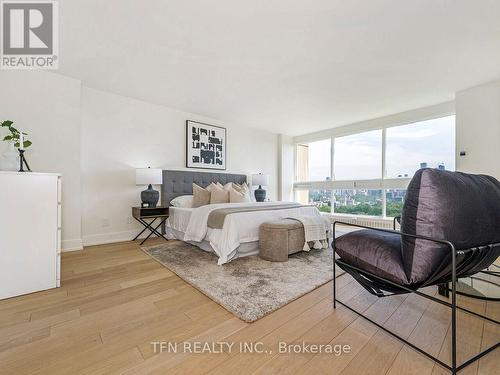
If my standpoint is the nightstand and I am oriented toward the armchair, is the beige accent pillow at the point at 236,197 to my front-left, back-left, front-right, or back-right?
front-left

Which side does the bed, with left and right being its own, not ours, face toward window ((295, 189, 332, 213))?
left

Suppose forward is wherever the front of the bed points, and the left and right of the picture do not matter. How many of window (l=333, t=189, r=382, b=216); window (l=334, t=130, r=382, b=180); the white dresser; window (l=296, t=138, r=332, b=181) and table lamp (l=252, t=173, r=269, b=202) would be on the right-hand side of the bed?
1

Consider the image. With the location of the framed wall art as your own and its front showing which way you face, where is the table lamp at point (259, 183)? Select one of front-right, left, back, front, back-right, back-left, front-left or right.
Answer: front-left

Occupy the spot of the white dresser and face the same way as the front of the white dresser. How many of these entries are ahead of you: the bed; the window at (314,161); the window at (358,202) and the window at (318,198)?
4

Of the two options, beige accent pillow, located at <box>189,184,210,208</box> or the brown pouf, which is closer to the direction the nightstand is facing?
the brown pouf

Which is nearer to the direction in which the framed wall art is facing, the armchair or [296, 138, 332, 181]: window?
the armchair

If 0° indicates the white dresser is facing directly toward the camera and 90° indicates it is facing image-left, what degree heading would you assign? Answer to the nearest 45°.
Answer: approximately 270°

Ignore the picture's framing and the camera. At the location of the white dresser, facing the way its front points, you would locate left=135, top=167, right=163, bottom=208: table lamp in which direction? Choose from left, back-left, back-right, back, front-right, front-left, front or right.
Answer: front-left

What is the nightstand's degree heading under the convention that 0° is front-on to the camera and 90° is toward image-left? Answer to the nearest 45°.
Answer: approximately 315°

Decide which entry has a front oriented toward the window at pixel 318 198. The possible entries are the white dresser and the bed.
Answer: the white dresser

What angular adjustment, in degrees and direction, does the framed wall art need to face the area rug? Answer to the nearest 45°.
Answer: approximately 45° to its right

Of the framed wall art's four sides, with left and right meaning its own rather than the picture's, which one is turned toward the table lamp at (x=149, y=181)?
right

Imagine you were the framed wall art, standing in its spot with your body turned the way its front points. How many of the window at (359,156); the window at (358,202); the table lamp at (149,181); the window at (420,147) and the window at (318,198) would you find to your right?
1

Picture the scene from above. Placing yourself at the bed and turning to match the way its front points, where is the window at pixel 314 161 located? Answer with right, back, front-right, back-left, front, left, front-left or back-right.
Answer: left

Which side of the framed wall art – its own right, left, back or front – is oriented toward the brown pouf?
front
